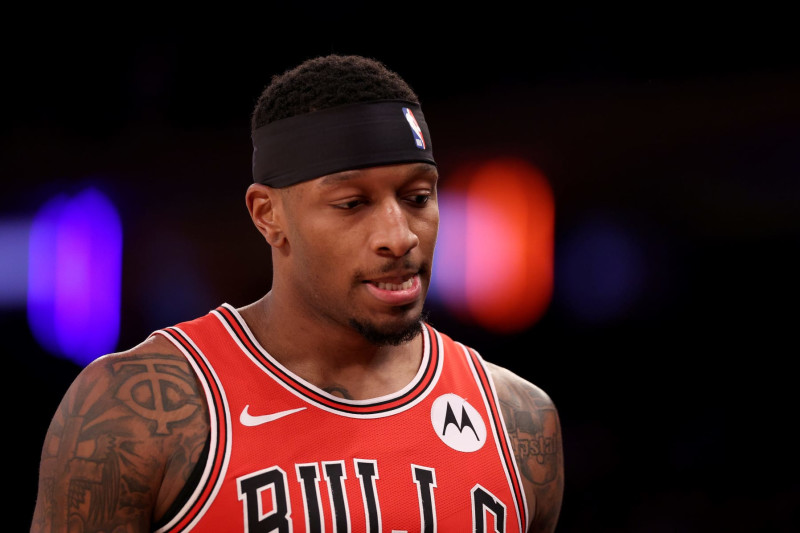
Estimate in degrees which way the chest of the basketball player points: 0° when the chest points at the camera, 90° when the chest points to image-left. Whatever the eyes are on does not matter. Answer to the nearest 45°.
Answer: approximately 315°
